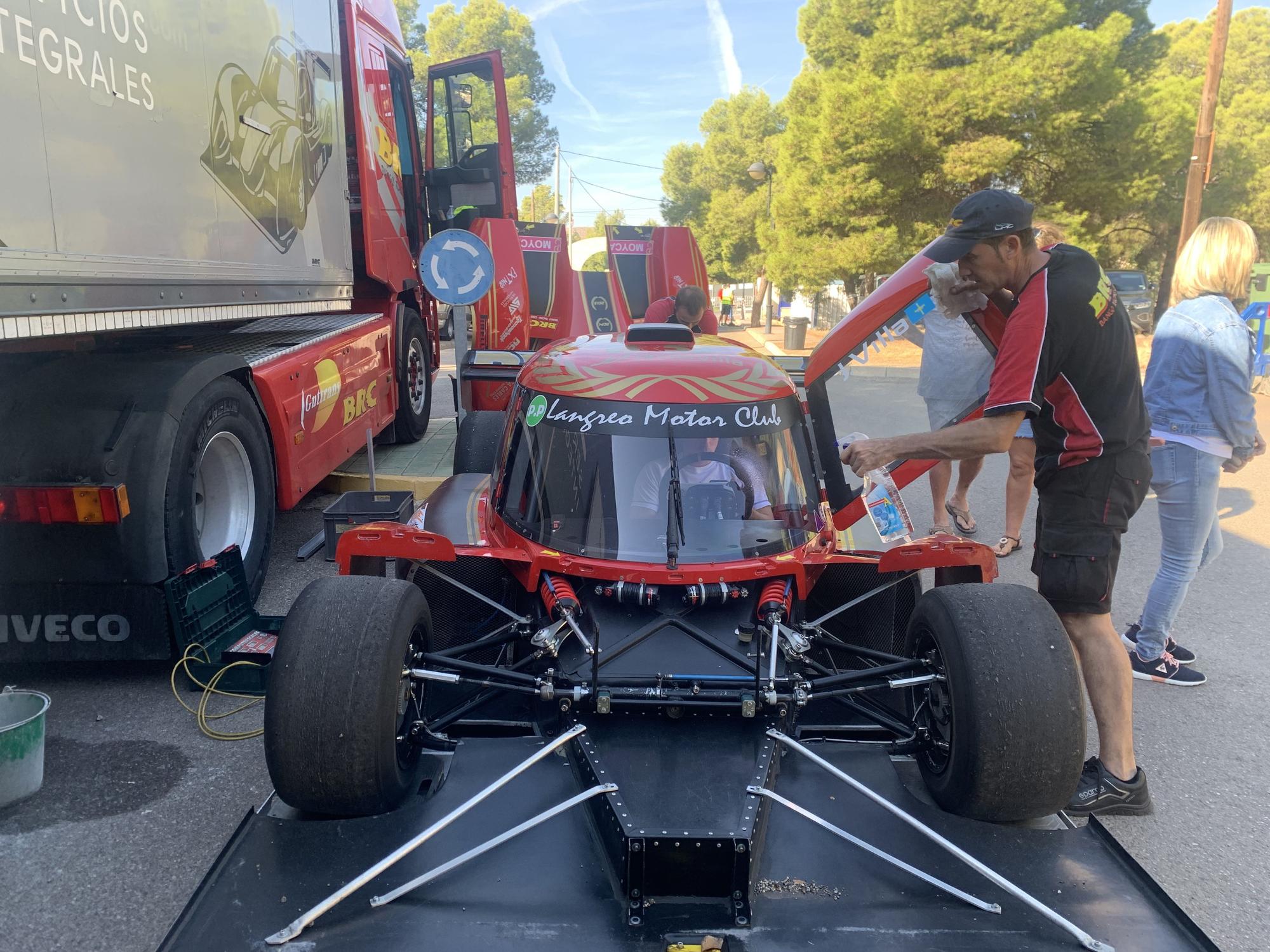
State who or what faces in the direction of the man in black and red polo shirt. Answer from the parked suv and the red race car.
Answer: the parked suv

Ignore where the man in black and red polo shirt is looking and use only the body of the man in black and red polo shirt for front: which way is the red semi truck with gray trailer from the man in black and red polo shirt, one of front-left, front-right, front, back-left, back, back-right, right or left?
front

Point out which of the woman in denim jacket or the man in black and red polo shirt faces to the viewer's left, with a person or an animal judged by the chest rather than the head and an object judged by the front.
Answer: the man in black and red polo shirt

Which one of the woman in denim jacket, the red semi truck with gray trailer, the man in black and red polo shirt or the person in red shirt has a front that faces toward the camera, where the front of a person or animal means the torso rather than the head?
the person in red shirt

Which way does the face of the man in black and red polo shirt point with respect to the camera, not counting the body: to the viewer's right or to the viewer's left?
to the viewer's left

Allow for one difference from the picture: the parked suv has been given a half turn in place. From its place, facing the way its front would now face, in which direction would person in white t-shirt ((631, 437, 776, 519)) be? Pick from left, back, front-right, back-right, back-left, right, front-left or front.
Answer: back

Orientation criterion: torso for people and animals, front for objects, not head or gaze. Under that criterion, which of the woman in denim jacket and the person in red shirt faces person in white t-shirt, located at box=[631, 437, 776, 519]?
the person in red shirt

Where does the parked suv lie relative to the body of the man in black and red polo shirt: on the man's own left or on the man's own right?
on the man's own right

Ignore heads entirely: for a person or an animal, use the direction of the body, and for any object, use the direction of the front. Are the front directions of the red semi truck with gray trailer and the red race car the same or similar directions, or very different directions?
very different directions

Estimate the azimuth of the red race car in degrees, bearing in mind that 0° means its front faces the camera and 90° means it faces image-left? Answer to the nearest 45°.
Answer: approximately 0°

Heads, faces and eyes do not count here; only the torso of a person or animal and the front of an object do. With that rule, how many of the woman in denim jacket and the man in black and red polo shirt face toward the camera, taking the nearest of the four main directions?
0

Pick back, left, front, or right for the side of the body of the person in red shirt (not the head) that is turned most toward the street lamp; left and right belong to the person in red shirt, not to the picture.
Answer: back

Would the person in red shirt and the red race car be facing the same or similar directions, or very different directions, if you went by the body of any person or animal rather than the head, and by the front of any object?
same or similar directions

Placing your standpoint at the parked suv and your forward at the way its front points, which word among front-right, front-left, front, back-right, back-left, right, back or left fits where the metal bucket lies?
front

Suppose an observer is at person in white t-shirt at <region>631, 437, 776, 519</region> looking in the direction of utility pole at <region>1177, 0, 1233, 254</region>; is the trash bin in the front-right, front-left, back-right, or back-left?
front-left

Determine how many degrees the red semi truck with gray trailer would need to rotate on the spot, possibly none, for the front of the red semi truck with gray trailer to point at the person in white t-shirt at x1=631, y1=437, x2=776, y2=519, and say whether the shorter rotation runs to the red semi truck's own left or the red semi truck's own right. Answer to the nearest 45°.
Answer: approximately 90° to the red semi truck's own right

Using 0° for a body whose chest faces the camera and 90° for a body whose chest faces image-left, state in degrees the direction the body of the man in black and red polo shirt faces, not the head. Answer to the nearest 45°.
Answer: approximately 90°

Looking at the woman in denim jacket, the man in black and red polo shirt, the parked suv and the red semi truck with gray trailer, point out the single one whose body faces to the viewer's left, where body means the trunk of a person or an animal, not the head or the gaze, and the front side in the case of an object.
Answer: the man in black and red polo shirt

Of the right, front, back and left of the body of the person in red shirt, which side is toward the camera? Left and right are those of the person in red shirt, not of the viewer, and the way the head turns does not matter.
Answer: front
